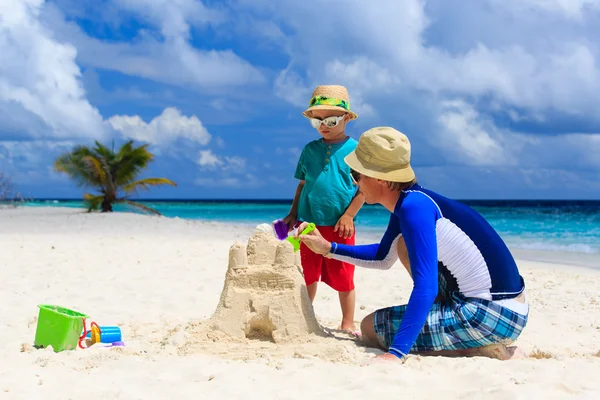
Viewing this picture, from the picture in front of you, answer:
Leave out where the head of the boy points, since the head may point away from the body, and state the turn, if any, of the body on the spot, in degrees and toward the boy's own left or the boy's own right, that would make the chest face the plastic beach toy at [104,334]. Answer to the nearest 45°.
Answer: approximately 90° to the boy's own right

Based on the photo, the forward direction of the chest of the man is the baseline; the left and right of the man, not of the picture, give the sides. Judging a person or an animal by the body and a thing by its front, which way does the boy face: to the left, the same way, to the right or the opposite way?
to the left

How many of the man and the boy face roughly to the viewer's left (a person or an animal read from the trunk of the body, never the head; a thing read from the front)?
1

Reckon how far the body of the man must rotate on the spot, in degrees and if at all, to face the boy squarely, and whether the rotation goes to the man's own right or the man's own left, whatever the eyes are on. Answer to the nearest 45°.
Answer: approximately 45° to the man's own right

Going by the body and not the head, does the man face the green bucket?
yes

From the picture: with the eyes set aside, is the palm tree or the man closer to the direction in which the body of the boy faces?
the man

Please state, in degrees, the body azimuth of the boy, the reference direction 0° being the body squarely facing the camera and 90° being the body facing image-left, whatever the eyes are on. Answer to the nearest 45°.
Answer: approximately 0°

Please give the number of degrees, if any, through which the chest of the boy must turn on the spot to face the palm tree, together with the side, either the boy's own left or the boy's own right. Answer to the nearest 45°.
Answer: approximately 135° to the boy's own right

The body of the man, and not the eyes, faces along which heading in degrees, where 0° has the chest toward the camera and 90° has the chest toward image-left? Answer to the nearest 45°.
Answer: approximately 90°

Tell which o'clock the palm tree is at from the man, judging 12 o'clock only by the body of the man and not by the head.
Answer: The palm tree is roughly at 2 o'clock from the man.
